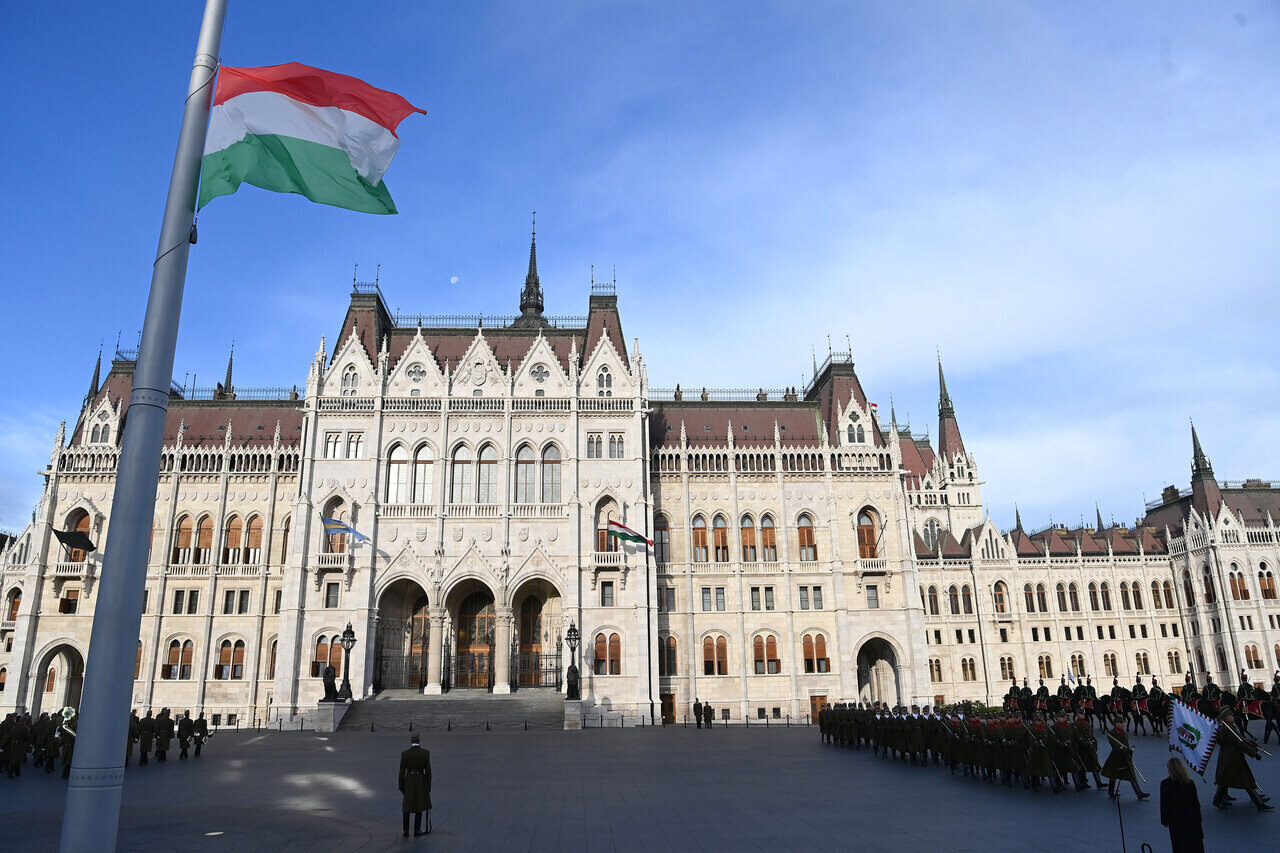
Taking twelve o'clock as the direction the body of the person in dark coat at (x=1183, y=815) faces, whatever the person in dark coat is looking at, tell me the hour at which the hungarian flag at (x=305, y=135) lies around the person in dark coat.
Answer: The hungarian flag is roughly at 8 o'clock from the person in dark coat.

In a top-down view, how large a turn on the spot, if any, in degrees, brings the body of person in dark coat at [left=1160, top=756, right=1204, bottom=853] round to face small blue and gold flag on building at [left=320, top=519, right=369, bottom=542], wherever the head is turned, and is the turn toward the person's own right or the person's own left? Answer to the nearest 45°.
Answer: approximately 45° to the person's own left

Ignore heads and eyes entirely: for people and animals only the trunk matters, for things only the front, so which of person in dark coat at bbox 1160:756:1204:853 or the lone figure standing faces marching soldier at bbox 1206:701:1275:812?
the person in dark coat

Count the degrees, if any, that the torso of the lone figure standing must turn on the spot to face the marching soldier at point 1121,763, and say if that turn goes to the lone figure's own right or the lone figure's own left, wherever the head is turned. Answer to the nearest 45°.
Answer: approximately 90° to the lone figure's own right

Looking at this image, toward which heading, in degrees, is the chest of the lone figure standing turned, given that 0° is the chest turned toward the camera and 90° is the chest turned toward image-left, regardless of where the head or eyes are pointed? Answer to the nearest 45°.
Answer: approximately 180°

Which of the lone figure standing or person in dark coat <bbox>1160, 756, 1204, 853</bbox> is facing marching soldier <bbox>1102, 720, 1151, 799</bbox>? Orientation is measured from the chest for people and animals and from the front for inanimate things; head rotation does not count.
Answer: the person in dark coat

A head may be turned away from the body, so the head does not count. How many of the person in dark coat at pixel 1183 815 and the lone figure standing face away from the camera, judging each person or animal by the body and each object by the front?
2

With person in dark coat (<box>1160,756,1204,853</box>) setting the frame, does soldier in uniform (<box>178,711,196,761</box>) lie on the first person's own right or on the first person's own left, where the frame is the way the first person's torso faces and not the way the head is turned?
on the first person's own left

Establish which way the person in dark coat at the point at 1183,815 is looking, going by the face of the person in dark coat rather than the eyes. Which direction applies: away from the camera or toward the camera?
away from the camera

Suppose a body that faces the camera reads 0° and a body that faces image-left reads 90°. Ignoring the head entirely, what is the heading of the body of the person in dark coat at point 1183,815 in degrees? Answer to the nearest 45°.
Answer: approximately 180°

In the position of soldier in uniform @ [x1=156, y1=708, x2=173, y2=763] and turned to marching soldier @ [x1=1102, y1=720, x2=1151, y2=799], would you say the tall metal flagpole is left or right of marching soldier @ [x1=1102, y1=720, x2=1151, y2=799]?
right

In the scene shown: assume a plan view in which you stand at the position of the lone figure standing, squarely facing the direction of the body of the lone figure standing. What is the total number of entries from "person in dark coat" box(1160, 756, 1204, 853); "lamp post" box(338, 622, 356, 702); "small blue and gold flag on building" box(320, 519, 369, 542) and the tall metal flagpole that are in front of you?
2
